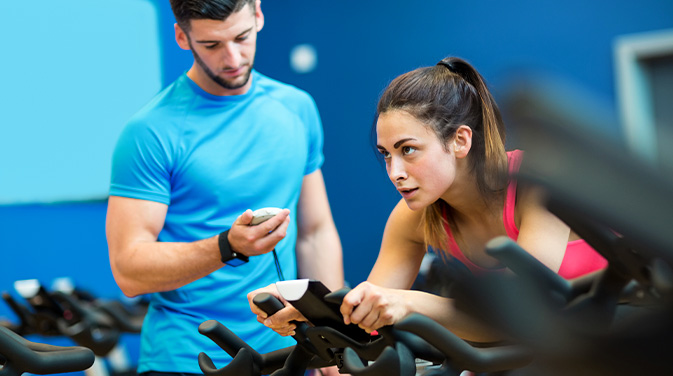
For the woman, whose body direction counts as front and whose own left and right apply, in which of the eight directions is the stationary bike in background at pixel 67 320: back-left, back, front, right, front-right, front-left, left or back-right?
right

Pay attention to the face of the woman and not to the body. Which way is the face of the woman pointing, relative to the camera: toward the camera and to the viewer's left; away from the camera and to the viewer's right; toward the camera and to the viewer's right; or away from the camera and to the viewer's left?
toward the camera and to the viewer's left

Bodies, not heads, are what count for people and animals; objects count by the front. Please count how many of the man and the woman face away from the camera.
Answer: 0

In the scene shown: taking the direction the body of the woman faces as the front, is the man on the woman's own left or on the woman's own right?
on the woman's own right

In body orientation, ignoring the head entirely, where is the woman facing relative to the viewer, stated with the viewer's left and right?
facing the viewer and to the left of the viewer

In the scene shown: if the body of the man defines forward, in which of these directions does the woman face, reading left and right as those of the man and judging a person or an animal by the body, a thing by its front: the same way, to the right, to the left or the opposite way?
to the right

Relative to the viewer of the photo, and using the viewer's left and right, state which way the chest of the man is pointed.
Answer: facing the viewer and to the right of the viewer
